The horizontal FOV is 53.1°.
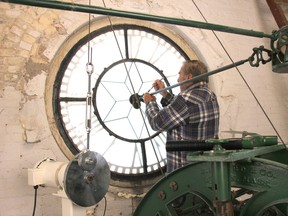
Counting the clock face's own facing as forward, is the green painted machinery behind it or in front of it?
behind

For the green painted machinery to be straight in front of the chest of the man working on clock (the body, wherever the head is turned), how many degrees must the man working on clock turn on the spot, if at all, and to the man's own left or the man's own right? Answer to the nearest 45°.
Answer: approximately 135° to the man's own left

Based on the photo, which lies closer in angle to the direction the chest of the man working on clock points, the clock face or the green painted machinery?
the clock face

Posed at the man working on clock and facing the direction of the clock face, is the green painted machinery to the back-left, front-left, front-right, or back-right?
back-left

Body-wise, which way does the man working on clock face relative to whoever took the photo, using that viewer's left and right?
facing away from the viewer and to the left of the viewer

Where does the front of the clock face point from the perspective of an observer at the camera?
facing away from the viewer
